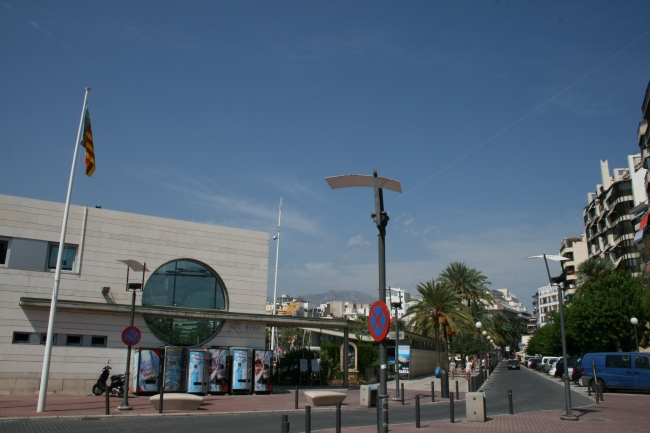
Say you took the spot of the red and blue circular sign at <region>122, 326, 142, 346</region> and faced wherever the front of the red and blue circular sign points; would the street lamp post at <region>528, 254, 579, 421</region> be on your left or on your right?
on your left

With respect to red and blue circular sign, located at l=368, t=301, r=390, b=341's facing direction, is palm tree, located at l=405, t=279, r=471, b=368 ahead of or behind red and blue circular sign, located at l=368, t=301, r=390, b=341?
behind

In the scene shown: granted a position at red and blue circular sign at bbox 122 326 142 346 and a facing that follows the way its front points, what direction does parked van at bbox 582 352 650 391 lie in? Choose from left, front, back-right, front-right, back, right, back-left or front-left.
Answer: left

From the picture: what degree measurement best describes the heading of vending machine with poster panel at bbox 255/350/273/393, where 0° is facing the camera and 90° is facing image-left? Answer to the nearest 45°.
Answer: approximately 0°

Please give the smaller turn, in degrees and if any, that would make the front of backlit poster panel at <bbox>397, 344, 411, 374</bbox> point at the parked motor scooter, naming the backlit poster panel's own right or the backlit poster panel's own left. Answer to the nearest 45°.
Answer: approximately 45° to the backlit poster panel's own right

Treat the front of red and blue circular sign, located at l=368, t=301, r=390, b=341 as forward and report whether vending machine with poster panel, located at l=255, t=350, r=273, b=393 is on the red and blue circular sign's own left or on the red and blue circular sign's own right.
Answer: on the red and blue circular sign's own right

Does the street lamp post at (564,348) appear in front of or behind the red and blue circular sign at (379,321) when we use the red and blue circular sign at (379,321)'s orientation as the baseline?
behind

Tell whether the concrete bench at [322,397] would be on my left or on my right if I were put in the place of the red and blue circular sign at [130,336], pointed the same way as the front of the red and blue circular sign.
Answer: on my left

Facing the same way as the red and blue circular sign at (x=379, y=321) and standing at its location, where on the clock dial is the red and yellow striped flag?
The red and yellow striped flag is roughly at 3 o'clock from the red and blue circular sign.

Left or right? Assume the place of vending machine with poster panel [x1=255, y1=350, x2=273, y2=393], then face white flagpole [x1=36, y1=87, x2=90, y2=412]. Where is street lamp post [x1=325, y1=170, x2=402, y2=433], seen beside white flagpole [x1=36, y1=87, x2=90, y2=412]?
left
